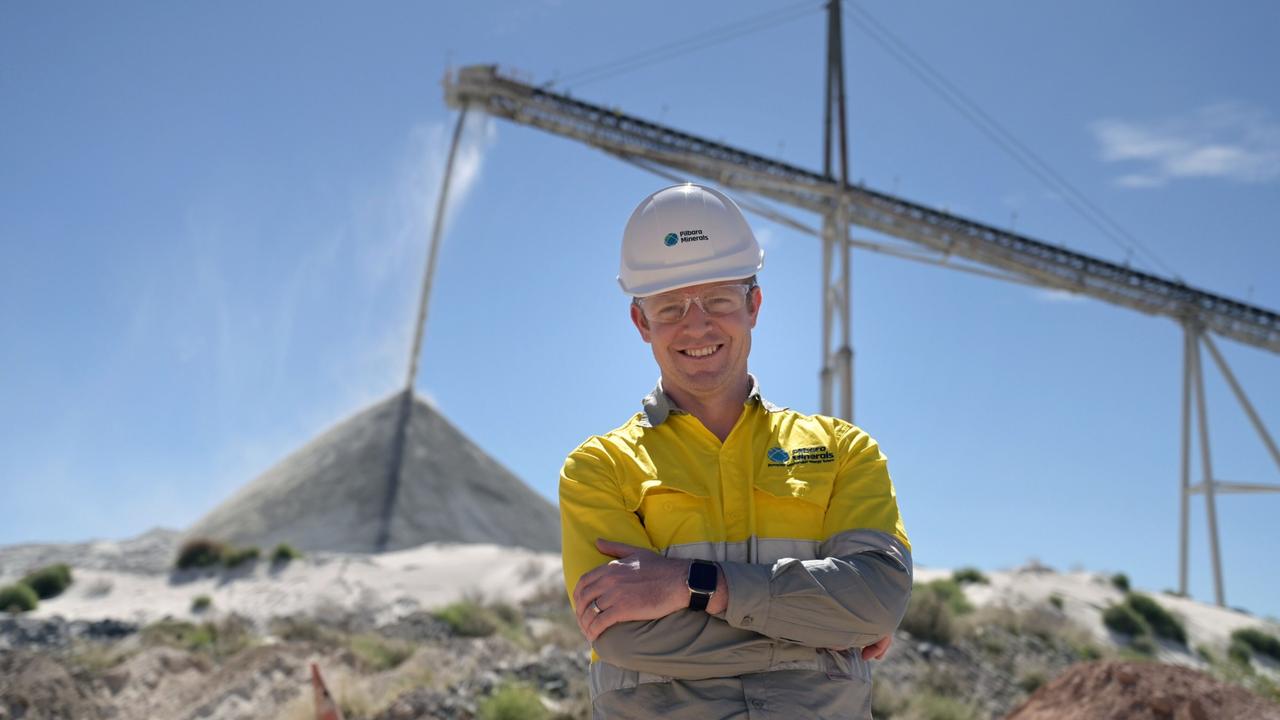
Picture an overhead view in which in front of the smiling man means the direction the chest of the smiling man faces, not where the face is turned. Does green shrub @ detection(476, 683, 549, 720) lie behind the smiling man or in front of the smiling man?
behind

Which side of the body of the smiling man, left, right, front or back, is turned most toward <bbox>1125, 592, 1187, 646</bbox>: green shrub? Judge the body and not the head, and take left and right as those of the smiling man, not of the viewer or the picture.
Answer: back

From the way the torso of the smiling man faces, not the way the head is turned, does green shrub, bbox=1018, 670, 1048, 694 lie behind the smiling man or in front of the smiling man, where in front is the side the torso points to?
behind

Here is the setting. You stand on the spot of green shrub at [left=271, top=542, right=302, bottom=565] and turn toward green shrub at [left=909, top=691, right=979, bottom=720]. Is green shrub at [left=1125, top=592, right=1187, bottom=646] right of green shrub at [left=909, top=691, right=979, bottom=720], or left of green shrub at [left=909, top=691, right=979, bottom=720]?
left

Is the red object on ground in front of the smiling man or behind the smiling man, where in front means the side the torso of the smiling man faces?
behind

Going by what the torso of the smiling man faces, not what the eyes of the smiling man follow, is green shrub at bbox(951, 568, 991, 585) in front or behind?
behind

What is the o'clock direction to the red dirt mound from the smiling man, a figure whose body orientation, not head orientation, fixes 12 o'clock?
The red dirt mound is roughly at 7 o'clock from the smiling man.

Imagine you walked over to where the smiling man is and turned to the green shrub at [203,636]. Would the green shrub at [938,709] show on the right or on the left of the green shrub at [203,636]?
right

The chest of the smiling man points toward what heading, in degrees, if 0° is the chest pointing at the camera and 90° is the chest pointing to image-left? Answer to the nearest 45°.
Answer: approximately 0°

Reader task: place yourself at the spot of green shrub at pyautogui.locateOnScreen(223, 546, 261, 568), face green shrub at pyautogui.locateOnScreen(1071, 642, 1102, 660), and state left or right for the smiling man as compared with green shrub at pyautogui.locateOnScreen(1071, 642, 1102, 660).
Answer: right

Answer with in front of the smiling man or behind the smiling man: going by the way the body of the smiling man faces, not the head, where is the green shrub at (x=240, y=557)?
behind

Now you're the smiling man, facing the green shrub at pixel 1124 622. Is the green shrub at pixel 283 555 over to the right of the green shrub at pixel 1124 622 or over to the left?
left

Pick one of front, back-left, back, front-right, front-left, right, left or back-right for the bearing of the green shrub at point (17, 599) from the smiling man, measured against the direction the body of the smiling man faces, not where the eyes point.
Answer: back-right
